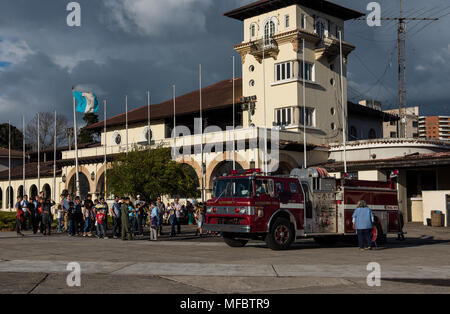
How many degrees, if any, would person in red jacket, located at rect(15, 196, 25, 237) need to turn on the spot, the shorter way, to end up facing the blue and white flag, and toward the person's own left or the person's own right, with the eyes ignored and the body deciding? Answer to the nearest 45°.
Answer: approximately 90° to the person's own left

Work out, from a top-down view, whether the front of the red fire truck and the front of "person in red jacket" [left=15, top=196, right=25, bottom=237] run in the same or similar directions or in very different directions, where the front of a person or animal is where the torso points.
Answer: very different directions

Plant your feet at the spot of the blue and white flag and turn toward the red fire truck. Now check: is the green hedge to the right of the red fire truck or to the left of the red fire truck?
right

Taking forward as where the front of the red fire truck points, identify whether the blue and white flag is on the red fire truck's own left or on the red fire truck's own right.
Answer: on the red fire truck's own right

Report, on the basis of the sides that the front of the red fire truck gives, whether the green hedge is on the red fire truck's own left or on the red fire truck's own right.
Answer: on the red fire truck's own right
